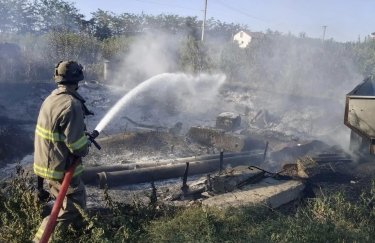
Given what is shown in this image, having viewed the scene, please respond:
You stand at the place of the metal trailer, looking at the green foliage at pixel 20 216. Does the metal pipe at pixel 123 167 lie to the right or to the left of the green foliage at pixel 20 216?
right

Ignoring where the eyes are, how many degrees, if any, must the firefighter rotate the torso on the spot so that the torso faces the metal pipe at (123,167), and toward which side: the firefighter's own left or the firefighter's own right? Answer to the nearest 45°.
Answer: approximately 45° to the firefighter's own left

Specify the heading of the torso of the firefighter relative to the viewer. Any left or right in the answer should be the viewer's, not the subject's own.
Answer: facing away from the viewer and to the right of the viewer

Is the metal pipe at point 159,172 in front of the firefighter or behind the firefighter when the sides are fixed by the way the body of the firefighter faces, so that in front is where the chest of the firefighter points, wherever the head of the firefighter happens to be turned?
in front

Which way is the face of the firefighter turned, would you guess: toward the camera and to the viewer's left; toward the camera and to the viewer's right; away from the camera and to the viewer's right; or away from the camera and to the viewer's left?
away from the camera and to the viewer's right
